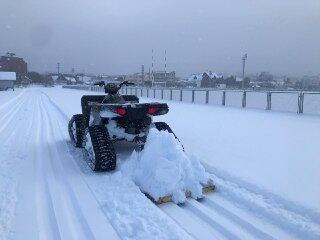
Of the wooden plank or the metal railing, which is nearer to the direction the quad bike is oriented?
the metal railing

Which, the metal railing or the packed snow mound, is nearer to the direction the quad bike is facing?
the metal railing

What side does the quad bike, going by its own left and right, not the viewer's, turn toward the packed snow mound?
back

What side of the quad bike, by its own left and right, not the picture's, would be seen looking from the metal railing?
right

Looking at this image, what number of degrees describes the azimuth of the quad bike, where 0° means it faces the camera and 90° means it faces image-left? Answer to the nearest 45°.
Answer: approximately 135°

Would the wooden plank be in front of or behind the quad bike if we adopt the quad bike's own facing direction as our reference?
behind

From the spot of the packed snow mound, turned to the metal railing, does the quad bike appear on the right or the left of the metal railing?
left
